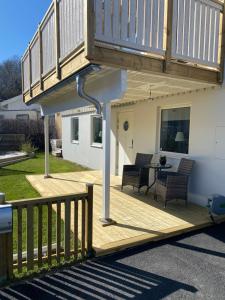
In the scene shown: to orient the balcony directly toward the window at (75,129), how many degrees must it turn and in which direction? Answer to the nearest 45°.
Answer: approximately 135° to its right

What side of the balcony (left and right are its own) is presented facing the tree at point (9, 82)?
right

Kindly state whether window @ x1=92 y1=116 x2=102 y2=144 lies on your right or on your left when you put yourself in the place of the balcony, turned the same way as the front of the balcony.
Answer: on your right

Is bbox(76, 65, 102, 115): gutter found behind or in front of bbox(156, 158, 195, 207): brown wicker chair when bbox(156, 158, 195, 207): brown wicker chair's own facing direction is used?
in front
